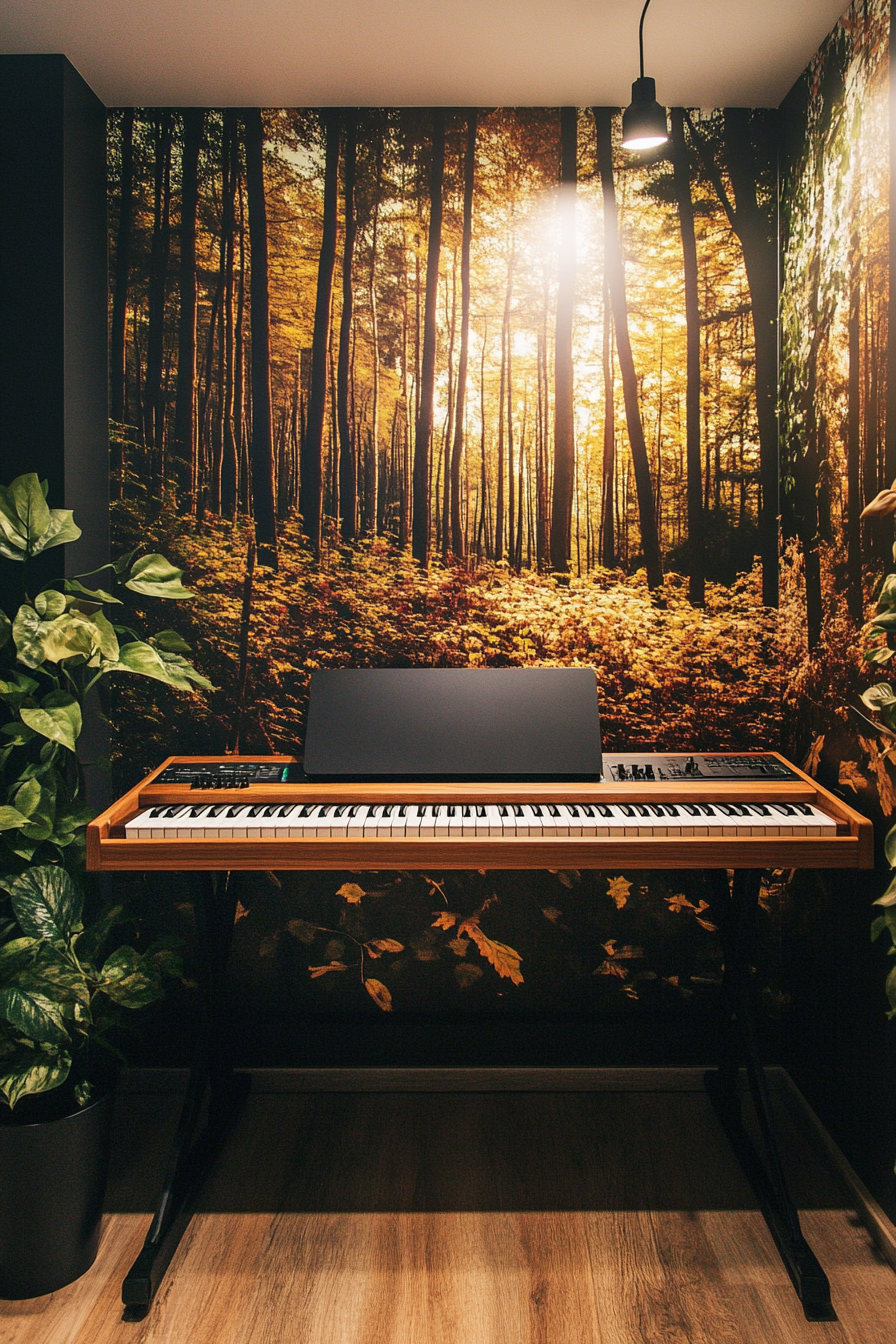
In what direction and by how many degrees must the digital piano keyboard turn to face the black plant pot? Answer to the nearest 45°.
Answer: approximately 90° to its right

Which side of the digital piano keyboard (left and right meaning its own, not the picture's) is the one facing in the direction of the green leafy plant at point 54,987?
right

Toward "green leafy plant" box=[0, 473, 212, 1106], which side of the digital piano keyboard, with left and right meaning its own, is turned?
right

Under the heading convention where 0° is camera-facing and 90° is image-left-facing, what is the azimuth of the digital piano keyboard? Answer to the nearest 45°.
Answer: approximately 0°
